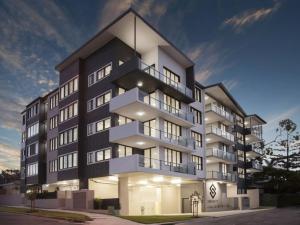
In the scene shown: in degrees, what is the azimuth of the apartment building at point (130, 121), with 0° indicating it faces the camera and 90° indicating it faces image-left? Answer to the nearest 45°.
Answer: approximately 315°
